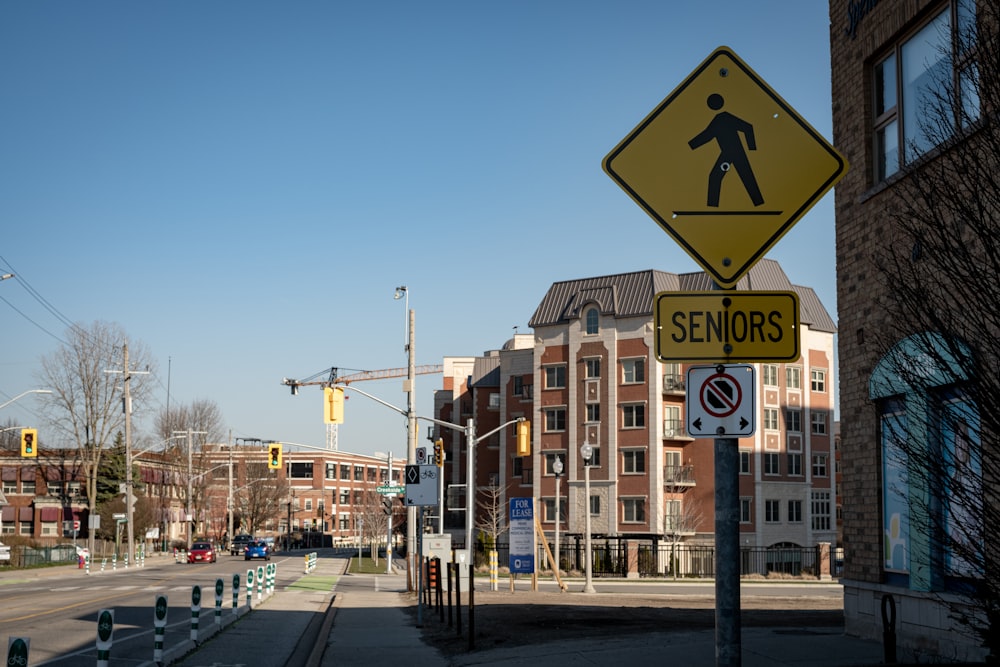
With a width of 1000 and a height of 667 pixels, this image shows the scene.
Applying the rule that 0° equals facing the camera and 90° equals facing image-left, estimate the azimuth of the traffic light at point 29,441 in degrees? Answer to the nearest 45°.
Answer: approximately 0°

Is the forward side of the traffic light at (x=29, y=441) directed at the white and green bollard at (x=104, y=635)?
yes

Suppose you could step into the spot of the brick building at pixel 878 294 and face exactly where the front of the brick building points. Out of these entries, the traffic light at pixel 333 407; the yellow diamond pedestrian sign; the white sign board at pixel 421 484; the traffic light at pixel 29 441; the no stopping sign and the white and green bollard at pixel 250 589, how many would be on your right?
4

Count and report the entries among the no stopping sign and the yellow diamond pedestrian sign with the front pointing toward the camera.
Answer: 2

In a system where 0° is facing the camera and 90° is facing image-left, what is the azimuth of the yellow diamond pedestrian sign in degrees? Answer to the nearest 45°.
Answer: approximately 0°

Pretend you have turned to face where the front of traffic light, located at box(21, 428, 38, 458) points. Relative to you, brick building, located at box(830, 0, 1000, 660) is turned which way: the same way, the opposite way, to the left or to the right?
to the right

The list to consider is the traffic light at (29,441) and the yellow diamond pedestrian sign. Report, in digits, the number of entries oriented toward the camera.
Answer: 2
